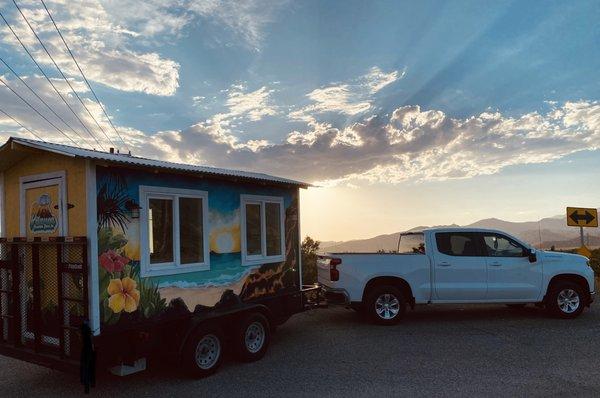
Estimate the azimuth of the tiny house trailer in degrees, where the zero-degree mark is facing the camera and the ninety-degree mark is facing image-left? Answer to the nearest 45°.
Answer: approximately 225°

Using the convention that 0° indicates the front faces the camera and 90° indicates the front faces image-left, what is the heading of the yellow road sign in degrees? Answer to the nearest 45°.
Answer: approximately 0°

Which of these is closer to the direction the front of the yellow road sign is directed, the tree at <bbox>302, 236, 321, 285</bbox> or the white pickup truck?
the white pickup truck

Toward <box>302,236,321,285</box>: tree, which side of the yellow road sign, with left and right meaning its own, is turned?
right

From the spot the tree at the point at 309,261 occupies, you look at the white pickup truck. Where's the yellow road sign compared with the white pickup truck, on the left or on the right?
left
